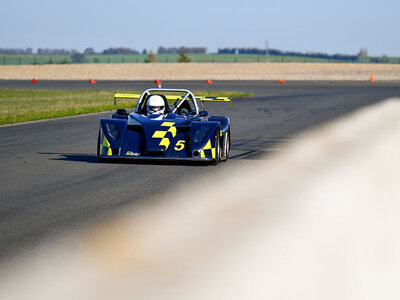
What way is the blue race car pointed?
toward the camera
